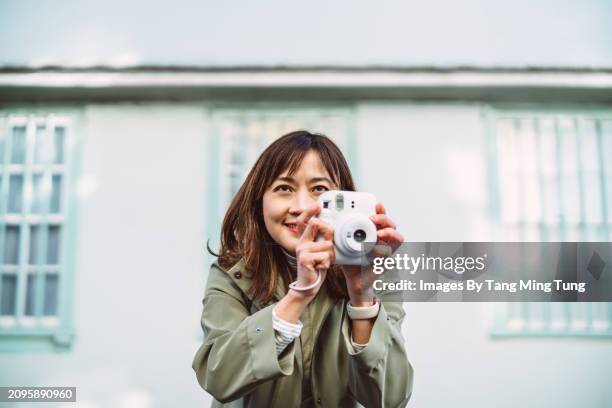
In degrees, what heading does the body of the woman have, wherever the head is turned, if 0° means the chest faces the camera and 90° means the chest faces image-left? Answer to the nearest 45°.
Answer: approximately 0°

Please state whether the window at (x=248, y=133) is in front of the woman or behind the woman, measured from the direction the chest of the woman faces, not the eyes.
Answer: behind

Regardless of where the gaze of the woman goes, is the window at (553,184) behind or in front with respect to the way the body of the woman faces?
behind

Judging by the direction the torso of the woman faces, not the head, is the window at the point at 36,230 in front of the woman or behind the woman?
behind
